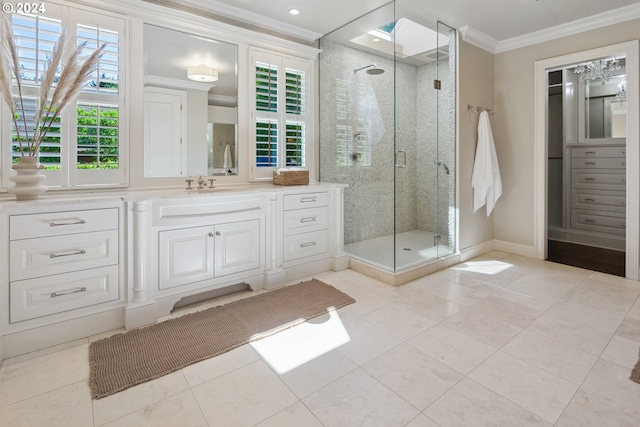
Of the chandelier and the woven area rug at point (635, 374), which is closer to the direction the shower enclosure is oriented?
the woven area rug

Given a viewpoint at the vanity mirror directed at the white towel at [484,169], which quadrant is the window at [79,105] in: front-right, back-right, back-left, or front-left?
back-right

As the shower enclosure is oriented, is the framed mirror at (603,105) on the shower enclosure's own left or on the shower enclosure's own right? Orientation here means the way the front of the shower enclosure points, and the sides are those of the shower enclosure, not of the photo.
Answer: on the shower enclosure's own left

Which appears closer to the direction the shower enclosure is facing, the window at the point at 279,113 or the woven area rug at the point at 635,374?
the woven area rug

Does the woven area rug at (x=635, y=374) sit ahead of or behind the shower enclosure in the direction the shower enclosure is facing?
ahead

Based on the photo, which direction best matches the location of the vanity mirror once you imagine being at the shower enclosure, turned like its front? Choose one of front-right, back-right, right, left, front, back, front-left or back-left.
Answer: right

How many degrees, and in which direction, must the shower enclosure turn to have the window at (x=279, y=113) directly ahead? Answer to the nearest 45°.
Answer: approximately 90° to its right

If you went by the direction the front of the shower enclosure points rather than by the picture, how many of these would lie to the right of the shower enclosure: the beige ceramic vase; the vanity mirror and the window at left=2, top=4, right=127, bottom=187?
3

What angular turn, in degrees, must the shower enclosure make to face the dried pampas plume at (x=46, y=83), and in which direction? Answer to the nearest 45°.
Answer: approximately 90° to its right

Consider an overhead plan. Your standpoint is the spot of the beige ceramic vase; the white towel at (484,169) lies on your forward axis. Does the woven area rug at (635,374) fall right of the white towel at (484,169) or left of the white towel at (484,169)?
right

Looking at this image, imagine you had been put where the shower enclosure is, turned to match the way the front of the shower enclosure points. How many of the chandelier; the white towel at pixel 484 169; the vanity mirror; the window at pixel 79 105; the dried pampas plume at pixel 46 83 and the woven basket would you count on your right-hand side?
4

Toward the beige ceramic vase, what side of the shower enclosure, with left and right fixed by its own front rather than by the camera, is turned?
right

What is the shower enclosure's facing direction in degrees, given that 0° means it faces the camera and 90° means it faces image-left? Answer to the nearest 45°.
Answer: approximately 315°
